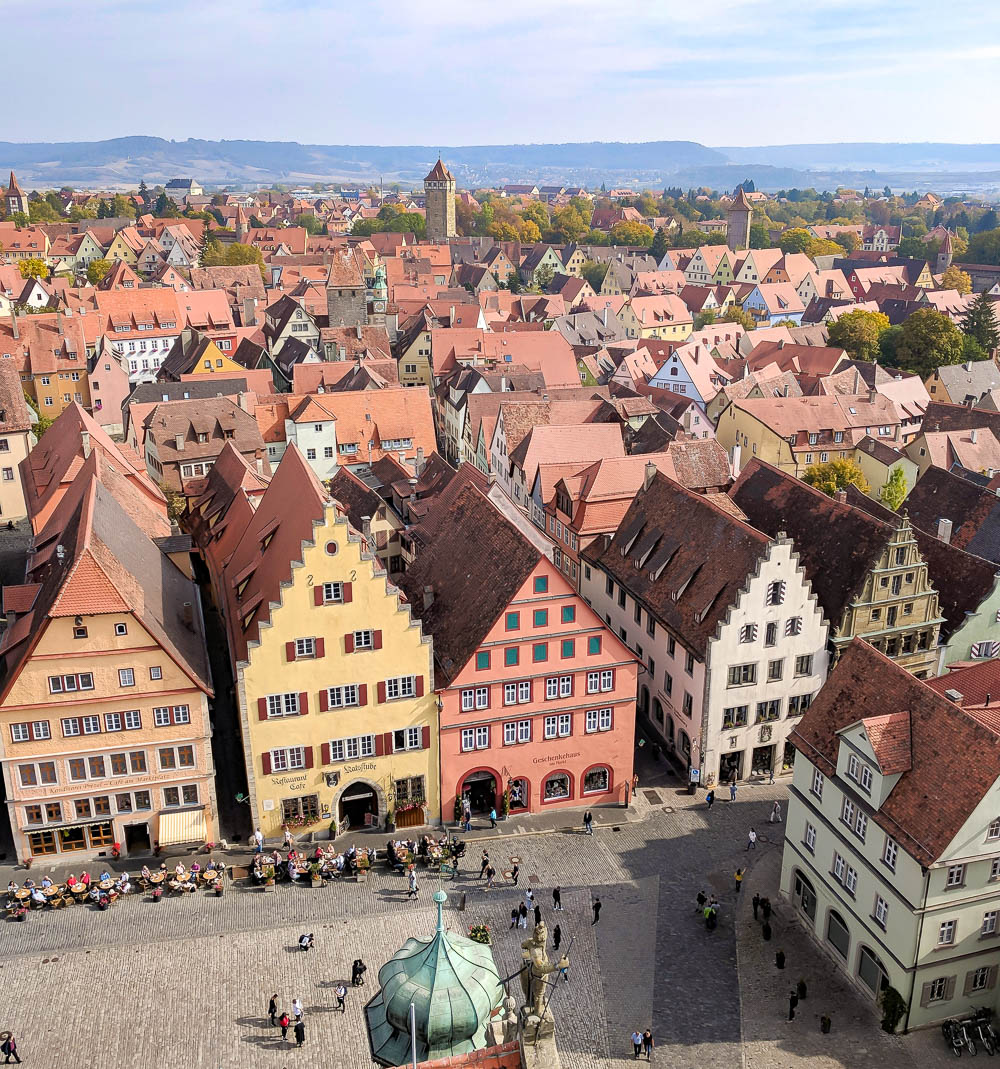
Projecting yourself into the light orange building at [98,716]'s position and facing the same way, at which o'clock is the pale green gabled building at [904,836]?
The pale green gabled building is roughly at 10 o'clock from the light orange building.

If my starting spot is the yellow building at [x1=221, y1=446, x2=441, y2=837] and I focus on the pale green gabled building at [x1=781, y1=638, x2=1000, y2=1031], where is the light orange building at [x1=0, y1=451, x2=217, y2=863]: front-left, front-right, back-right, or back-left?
back-right

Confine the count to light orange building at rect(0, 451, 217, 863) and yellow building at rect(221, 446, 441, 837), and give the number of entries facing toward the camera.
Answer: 2

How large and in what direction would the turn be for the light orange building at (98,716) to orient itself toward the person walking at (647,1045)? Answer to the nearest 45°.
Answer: approximately 45° to its left

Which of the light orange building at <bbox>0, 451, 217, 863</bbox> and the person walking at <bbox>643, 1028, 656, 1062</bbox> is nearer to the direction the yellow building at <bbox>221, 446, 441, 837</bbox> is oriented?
the person walking

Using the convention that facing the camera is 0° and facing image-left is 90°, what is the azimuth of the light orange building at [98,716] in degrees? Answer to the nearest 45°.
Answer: approximately 0°

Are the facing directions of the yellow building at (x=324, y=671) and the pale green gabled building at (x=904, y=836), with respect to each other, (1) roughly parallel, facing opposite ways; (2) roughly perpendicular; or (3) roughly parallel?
roughly perpendicular

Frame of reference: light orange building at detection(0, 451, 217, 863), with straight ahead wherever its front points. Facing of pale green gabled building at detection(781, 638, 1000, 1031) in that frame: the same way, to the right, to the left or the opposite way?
to the right

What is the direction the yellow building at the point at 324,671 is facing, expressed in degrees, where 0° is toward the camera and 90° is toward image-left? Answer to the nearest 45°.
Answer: approximately 0°

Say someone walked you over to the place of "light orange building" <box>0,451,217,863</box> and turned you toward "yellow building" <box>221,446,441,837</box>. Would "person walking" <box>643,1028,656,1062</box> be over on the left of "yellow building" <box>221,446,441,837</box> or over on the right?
right
